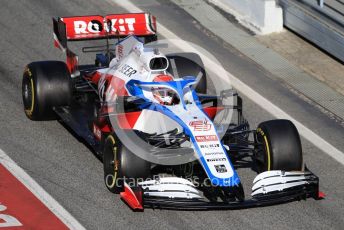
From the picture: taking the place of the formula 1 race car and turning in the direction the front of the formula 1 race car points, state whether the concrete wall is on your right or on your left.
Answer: on your left

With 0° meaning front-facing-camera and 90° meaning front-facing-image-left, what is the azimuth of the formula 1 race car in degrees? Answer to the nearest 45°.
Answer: approximately 315°
